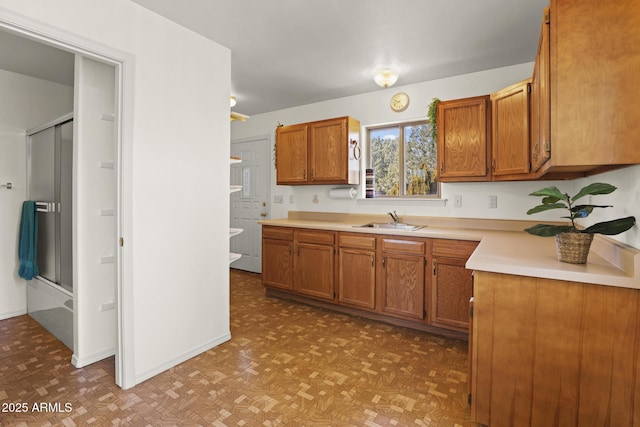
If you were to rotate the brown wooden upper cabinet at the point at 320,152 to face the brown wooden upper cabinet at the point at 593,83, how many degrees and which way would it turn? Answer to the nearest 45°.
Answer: approximately 90° to its left

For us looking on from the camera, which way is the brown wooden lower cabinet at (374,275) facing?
facing the viewer and to the left of the viewer

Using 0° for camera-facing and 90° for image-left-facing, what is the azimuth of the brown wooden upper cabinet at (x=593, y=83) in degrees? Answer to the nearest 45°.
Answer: approximately 90°

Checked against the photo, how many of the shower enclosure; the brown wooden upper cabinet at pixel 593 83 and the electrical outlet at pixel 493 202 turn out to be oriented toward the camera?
1

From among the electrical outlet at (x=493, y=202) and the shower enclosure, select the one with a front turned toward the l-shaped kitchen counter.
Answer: the electrical outlet

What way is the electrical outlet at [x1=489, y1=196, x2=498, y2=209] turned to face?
toward the camera

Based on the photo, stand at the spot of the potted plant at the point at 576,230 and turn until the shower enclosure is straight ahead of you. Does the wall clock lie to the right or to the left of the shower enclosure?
right

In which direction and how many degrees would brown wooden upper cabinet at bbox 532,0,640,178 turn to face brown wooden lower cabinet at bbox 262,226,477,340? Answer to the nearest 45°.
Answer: approximately 45° to its right

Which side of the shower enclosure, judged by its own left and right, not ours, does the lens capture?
left

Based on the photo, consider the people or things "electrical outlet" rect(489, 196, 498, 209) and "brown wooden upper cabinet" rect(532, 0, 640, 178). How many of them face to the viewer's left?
1

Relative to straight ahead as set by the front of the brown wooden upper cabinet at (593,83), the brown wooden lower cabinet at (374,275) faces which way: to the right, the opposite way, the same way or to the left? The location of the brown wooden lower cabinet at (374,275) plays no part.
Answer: to the left

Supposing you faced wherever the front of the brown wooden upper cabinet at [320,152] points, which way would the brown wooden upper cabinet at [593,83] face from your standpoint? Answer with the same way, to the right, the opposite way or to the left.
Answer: to the right

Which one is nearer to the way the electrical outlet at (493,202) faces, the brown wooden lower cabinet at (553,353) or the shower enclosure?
the brown wooden lower cabinet

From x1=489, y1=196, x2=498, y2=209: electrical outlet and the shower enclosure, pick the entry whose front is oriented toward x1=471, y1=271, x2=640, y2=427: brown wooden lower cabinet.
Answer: the electrical outlet
